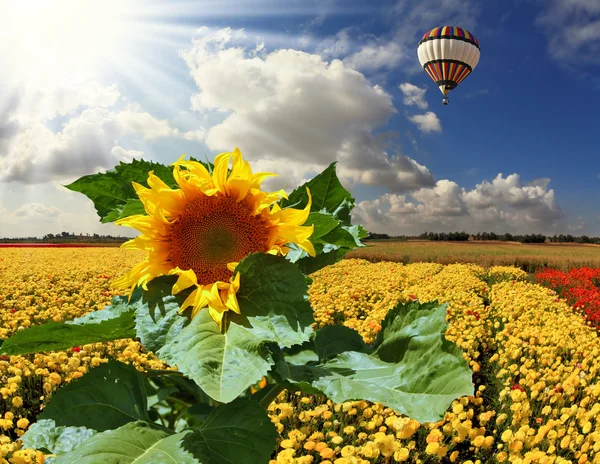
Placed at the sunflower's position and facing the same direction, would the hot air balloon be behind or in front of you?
behind

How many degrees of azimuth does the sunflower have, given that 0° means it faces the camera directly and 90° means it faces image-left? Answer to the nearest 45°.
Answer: approximately 0°
